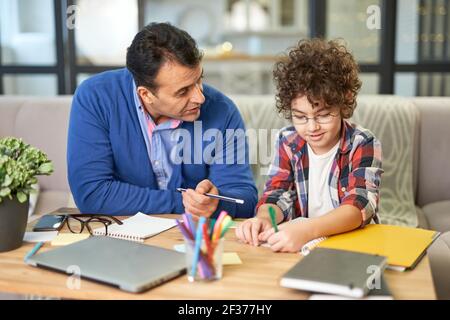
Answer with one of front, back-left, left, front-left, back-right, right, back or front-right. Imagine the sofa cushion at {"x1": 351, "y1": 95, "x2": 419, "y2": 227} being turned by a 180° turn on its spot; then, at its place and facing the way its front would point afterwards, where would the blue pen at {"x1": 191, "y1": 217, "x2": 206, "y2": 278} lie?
back

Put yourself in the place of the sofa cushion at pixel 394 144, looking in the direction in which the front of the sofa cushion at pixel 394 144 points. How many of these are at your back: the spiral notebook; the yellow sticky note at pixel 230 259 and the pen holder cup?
0

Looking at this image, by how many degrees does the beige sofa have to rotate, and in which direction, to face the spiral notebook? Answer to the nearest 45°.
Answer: approximately 45° to its right

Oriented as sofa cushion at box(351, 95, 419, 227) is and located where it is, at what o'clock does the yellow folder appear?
The yellow folder is roughly at 12 o'clock from the sofa cushion.

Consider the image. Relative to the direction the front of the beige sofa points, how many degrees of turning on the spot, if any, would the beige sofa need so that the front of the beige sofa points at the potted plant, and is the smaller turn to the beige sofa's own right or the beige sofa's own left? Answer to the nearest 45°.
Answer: approximately 45° to the beige sofa's own right

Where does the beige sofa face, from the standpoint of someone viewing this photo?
facing the viewer

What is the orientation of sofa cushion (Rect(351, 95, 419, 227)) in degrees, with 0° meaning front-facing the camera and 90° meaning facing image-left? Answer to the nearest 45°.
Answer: approximately 0°

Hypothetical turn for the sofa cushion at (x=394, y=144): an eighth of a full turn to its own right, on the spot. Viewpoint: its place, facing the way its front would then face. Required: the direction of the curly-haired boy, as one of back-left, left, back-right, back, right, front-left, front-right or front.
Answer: front-left

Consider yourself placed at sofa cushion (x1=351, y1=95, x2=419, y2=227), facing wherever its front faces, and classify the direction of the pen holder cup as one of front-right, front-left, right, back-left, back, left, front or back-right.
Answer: front
